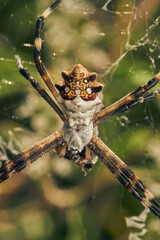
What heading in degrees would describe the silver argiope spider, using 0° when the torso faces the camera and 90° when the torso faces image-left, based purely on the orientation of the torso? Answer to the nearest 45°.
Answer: approximately 0°
